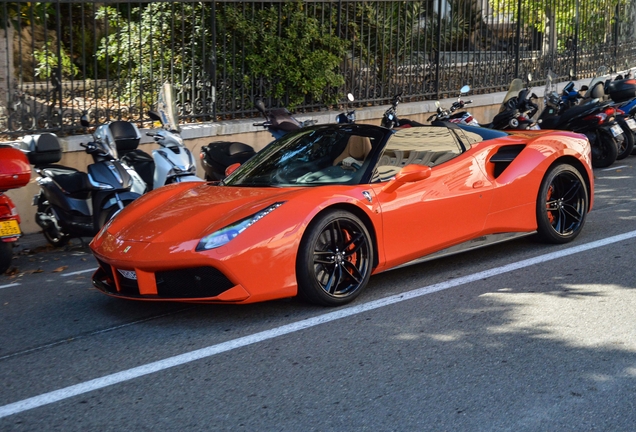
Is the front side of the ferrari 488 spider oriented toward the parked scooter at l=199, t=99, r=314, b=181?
no

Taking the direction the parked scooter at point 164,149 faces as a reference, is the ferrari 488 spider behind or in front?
in front

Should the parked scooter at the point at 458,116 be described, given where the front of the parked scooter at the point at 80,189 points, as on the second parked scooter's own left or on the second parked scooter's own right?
on the second parked scooter's own left

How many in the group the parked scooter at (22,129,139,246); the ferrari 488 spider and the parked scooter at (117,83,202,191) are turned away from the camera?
0

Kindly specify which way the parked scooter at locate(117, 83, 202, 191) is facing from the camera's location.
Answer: facing the viewer and to the right of the viewer

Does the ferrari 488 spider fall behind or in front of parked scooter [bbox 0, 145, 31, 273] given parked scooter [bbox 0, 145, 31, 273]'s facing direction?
behind

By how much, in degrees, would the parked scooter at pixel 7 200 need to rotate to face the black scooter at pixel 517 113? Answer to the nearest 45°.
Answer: approximately 90° to its right

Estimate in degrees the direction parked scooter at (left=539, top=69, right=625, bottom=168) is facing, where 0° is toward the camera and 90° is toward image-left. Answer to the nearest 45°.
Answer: approximately 135°

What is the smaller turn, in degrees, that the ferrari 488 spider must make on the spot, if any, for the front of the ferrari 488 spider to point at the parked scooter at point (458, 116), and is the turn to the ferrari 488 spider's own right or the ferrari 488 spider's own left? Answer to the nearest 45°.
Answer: approximately 135° to the ferrari 488 spider's own right

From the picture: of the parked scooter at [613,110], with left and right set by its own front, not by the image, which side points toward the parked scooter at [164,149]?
left

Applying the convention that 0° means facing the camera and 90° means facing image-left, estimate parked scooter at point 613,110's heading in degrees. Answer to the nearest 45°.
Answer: approximately 135°

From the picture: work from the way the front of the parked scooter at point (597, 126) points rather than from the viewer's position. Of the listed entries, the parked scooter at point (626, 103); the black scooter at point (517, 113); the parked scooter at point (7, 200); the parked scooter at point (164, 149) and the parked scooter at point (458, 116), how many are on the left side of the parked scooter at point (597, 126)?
4

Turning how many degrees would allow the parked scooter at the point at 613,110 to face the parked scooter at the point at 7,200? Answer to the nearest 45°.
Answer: approximately 90° to its left

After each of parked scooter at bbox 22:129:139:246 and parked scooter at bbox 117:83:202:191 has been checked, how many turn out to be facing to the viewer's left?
0

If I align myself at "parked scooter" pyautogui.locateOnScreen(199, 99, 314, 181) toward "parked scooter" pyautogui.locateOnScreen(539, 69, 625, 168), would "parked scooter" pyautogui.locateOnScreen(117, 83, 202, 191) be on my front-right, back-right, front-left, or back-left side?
back-right

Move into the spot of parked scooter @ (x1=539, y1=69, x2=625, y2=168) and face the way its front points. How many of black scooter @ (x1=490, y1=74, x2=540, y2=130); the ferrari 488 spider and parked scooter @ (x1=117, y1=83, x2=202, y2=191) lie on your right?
0

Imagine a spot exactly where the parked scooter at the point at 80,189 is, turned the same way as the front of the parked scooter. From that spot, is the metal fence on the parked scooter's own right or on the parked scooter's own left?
on the parked scooter's own left
